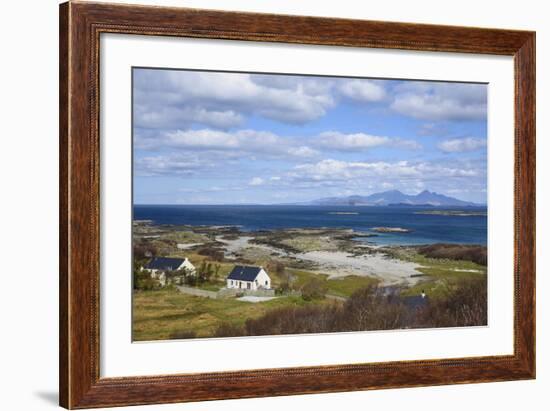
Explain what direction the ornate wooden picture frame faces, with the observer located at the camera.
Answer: facing the viewer and to the right of the viewer
